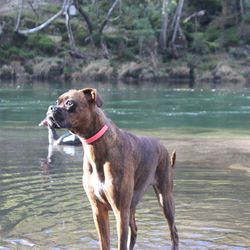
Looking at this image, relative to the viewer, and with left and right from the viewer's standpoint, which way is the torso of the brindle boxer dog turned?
facing the viewer and to the left of the viewer
